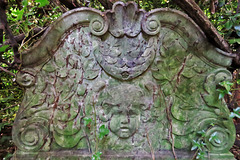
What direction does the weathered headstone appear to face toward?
toward the camera
